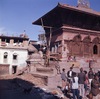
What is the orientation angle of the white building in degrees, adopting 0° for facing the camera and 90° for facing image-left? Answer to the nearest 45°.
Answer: approximately 0°

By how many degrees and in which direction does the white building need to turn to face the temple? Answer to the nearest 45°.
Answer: approximately 45° to its left
